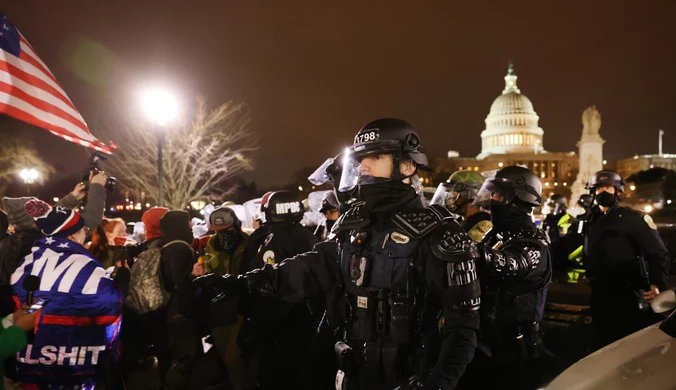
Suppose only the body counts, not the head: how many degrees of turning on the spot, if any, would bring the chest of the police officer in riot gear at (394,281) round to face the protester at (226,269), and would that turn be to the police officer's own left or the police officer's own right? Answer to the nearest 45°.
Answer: approximately 90° to the police officer's own right

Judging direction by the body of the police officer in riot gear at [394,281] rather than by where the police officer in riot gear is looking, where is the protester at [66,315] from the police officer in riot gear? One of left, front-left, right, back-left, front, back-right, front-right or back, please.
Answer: front-right

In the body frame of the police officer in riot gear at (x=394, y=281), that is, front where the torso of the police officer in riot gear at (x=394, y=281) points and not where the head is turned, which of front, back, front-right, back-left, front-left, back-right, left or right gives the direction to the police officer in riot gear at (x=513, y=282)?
back

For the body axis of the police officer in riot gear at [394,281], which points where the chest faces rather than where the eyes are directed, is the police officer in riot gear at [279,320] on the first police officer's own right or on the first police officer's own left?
on the first police officer's own right

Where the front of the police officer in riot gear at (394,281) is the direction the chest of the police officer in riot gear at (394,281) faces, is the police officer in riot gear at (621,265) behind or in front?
behind

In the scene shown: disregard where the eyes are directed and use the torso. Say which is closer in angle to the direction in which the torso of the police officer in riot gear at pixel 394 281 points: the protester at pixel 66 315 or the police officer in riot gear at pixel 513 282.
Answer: the protester

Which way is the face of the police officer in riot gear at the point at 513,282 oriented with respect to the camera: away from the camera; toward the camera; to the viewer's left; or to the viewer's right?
to the viewer's left

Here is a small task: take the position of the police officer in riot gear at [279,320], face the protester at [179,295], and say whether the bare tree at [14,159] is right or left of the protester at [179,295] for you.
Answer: right

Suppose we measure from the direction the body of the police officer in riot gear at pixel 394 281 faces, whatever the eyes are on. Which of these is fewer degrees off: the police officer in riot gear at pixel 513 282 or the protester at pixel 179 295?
the protester

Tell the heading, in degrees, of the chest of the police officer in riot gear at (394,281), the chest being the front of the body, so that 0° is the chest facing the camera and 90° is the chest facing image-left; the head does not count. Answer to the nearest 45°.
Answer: approximately 45°

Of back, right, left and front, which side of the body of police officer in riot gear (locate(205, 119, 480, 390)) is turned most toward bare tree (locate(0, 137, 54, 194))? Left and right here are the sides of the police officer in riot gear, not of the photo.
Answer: right

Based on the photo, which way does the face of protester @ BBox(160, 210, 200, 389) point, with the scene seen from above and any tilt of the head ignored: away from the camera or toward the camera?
away from the camera

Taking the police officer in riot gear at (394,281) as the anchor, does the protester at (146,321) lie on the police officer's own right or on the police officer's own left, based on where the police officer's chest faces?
on the police officer's own right
